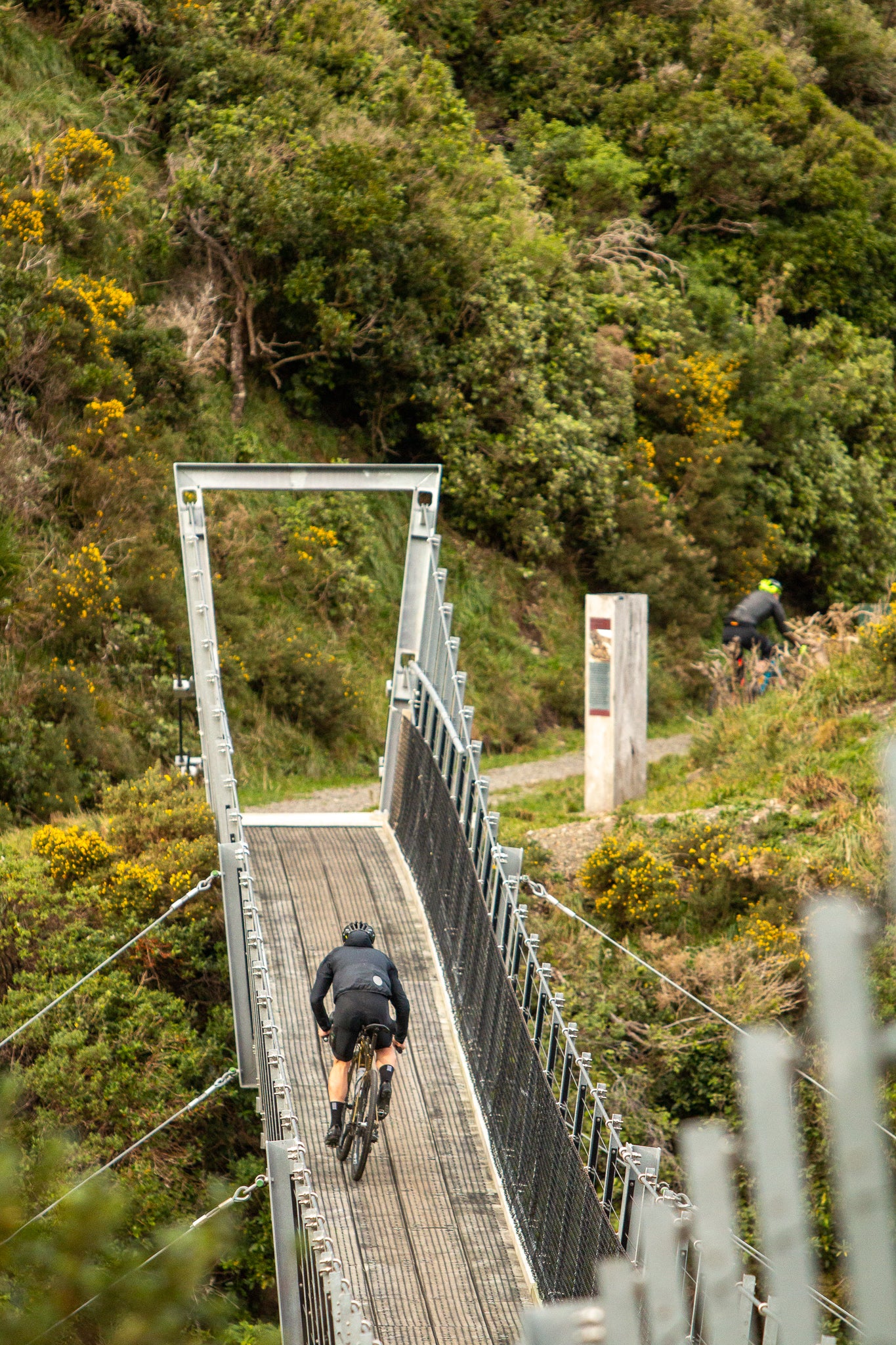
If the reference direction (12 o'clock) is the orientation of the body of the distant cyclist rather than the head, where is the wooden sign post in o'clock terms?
The wooden sign post is roughly at 5 o'clock from the distant cyclist.

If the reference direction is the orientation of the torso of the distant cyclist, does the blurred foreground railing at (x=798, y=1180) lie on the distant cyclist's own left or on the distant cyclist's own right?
on the distant cyclist's own right

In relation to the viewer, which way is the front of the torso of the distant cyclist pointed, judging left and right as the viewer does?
facing away from the viewer and to the right of the viewer

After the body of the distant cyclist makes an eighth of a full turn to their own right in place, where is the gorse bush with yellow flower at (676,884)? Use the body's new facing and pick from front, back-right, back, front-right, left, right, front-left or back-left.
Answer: right

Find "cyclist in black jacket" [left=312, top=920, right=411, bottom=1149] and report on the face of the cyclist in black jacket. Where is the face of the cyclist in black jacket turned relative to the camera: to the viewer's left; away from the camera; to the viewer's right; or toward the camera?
away from the camera

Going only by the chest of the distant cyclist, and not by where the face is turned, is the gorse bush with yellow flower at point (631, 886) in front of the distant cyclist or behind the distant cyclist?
behind

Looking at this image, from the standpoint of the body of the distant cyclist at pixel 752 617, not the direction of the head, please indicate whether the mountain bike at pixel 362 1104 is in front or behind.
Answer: behind

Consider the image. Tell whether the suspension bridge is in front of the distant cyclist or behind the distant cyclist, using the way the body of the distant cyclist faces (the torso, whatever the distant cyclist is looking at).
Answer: behind

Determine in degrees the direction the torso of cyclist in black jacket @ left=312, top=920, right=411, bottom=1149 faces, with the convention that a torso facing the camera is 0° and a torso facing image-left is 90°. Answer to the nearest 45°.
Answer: approximately 180°

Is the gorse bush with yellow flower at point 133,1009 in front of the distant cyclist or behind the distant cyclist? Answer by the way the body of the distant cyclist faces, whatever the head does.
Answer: behind

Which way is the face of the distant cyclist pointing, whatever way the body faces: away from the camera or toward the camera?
away from the camera

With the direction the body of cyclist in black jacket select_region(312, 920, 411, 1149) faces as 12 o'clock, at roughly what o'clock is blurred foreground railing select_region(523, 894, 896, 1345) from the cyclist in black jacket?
The blurred foreground railing is roughly at 6 o'clock from the cyclist in black jacket.
